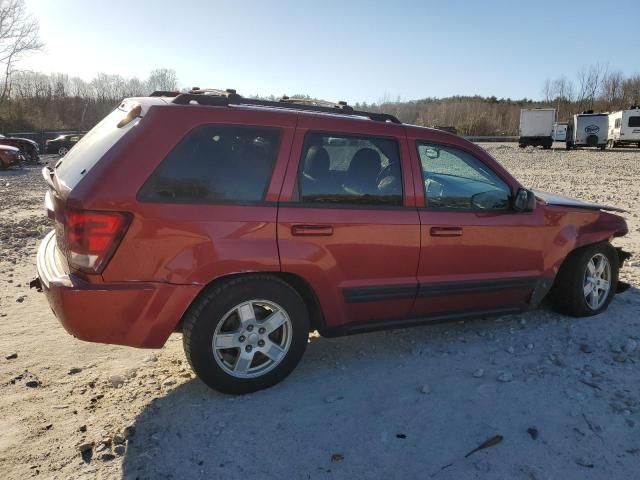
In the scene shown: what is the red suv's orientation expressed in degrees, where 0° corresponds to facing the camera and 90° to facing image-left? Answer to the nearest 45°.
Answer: approximately 225°

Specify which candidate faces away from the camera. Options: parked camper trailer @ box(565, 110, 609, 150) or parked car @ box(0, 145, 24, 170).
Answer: the parked camper trailer

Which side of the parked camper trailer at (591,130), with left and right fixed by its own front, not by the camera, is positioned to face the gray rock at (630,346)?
back

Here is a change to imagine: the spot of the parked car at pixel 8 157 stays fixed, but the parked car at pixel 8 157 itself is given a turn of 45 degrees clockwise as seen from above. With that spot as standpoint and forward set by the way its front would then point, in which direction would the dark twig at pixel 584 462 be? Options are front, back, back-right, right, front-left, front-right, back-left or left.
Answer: front-right

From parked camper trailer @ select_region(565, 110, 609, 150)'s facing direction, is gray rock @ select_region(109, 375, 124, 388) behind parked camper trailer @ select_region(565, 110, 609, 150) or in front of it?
behind

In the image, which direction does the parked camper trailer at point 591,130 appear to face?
away from the camera

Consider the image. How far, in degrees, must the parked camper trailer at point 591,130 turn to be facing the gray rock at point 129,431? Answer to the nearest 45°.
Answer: approximately 180°

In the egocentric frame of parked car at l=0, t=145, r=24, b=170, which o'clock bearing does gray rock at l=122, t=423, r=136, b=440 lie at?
The gray rock is roughly at 3 o'clock from the parked car.

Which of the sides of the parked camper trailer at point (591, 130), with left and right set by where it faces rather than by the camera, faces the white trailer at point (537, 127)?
left

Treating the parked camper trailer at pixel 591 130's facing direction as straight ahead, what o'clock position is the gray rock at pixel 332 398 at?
The gray rock is roughly at 6 o'clock from the parked camper trailer.
